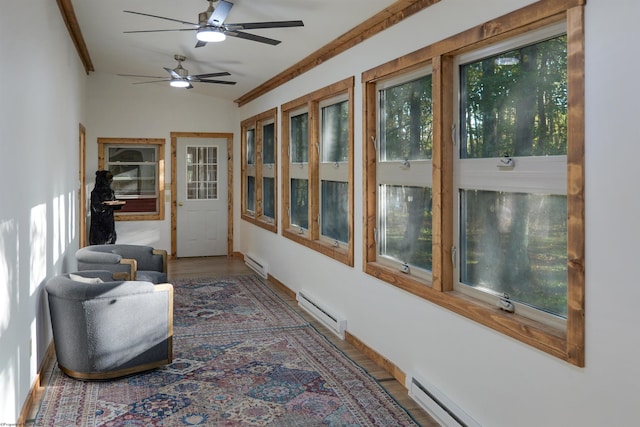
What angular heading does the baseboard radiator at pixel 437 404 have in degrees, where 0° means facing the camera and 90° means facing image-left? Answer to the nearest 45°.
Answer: approximately 45°

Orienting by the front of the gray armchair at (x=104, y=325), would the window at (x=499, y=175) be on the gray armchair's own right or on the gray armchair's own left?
on the gray armchair's own right

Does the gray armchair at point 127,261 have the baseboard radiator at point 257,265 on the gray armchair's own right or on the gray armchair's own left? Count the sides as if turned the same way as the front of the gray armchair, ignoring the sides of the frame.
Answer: on the gray armchair's own left

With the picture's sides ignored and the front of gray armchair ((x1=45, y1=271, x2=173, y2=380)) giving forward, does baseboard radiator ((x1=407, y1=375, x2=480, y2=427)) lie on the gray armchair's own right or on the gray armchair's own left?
on the gray armchair's own right

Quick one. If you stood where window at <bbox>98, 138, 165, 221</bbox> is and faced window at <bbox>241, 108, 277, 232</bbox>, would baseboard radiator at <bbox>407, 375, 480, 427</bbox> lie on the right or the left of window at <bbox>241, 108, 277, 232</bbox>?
right

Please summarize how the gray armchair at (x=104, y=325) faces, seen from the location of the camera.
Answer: facing away from the viewer and to the right of the viewer
